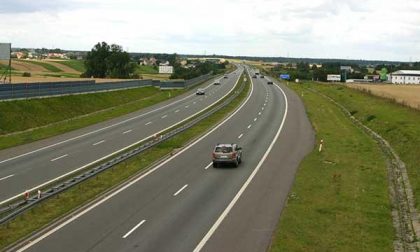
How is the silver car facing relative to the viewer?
away from the camera
